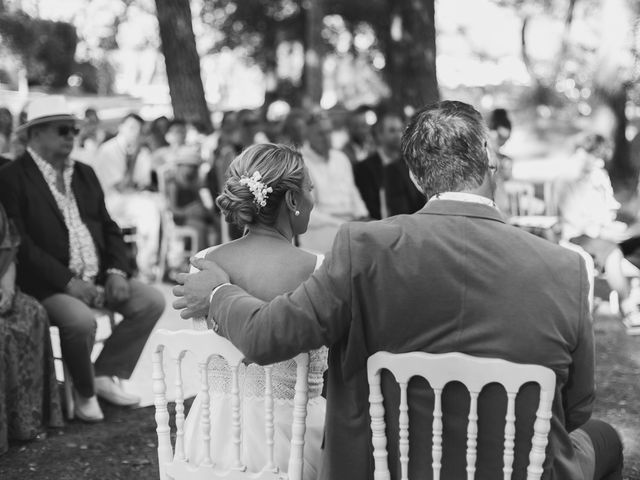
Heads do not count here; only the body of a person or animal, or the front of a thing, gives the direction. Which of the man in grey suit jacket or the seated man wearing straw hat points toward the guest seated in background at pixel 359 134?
the man in grey suit jacket

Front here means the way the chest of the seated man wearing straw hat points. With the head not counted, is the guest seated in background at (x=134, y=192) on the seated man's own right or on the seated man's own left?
on the seated man's own left

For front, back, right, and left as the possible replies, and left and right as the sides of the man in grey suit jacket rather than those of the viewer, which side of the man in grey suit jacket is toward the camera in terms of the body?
back

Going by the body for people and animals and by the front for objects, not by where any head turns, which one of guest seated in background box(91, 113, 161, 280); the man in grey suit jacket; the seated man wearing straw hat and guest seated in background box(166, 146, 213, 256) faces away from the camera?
the man in grey suit jacket

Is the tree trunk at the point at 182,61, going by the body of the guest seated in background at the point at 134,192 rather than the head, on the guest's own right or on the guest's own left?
on the guest's own left

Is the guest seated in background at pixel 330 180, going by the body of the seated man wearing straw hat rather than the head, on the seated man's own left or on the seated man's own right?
on the seated man's own left

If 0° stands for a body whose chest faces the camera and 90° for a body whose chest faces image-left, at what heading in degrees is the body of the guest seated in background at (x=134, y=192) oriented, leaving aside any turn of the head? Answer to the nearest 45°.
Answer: approximately 315°

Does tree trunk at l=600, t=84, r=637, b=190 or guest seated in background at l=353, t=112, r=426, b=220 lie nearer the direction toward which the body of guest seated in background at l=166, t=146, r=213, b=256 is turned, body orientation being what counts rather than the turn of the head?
the guest seated in background

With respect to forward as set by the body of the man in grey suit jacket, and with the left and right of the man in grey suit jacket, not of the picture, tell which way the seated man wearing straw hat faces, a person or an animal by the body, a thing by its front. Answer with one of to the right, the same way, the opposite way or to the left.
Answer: to the right

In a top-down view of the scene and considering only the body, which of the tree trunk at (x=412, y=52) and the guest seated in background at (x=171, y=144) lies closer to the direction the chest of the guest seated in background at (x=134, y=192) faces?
the tree trunk
